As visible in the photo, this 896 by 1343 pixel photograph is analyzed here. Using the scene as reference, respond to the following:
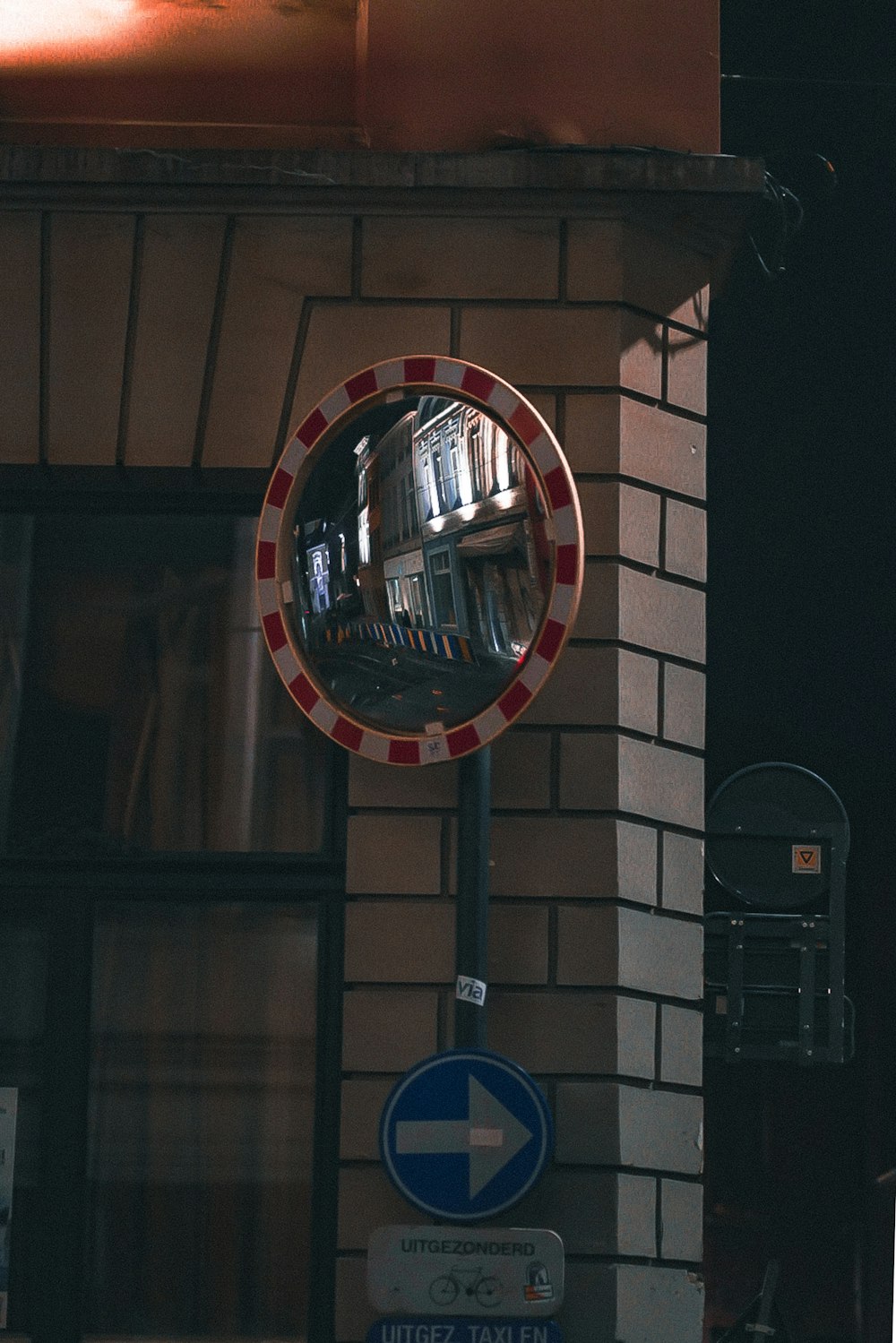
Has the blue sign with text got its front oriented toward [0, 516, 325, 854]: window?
no

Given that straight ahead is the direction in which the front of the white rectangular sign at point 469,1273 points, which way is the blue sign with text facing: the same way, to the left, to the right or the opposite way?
the same way

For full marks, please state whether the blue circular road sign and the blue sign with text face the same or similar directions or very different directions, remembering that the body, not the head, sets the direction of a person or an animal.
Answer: same or similar directions

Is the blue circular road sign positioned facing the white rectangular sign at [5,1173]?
no

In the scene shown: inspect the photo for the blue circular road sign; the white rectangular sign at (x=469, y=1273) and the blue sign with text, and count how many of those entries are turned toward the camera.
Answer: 3

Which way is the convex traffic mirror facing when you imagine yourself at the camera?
facing the viewer and to the left of the viewer

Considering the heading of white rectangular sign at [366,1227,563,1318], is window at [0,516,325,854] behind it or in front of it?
behind

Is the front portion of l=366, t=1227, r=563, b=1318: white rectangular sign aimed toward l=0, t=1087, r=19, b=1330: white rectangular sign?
no

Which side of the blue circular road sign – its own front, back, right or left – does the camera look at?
front

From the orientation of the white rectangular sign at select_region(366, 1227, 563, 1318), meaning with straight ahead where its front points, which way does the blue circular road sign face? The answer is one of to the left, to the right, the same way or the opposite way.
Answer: the same way

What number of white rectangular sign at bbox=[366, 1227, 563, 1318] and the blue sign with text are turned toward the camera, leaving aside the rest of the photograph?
2

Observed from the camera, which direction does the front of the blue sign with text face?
facing the viewer
